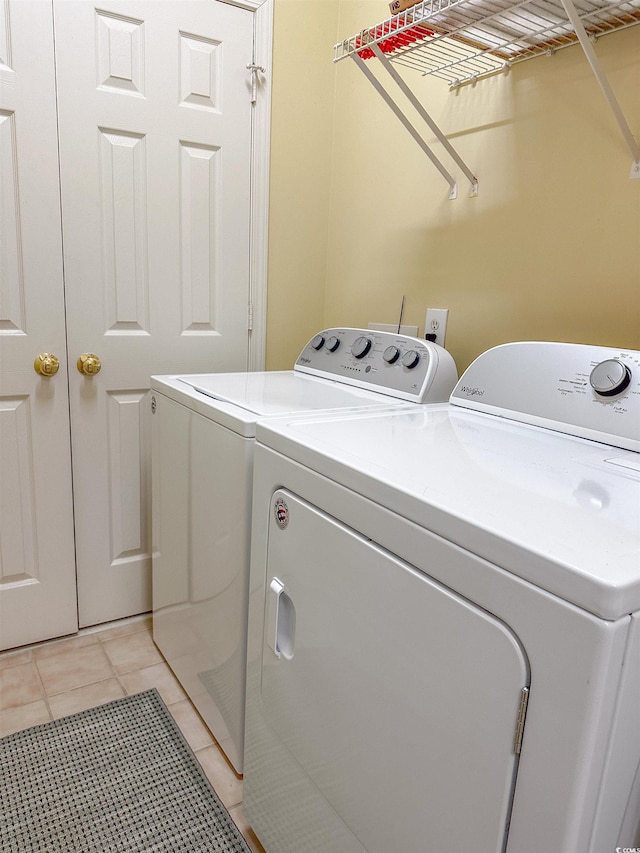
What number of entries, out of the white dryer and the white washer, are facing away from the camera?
0

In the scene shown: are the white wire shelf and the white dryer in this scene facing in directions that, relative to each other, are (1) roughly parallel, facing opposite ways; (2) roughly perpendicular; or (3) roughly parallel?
roughly parallel

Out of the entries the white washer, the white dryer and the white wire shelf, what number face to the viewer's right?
0

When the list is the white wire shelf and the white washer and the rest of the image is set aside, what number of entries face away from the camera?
0

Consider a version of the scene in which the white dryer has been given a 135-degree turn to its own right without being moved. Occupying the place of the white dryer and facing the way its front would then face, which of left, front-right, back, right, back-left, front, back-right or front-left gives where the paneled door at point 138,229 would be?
front-left

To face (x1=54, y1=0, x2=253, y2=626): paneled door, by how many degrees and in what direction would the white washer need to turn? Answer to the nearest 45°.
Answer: approximately 90° to its right

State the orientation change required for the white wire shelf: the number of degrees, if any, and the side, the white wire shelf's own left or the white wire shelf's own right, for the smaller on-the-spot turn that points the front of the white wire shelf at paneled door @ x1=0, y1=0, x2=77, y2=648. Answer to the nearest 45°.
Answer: approximately 45° to the white wire shelf's own right

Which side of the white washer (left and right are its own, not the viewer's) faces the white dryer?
left

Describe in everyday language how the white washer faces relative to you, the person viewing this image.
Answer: facing the viewer and to the left of the viewer

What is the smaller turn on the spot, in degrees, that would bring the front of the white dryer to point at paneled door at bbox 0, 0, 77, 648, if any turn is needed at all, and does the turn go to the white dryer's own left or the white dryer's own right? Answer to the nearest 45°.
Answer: approximately 90° to the white dryer's own right
